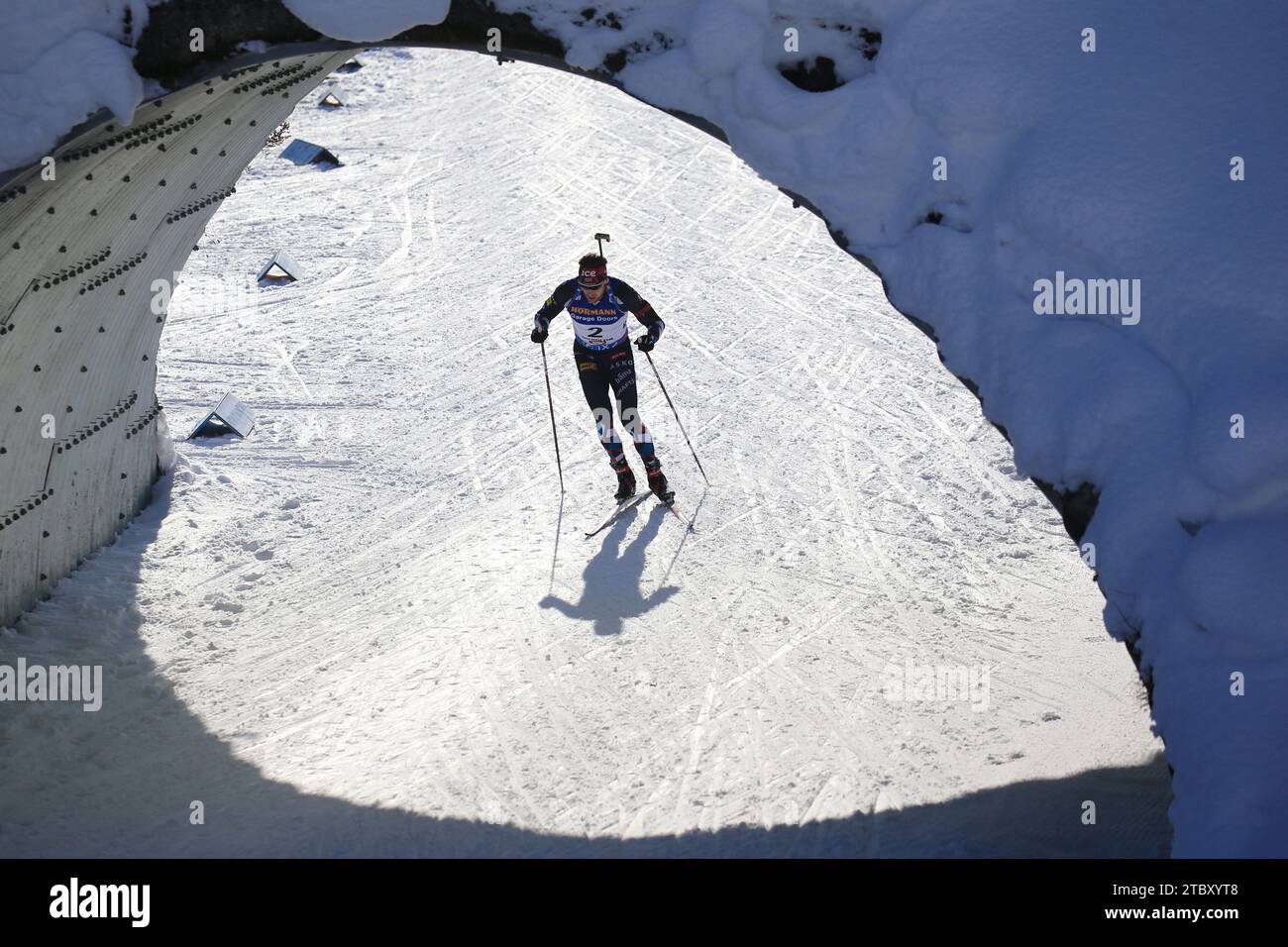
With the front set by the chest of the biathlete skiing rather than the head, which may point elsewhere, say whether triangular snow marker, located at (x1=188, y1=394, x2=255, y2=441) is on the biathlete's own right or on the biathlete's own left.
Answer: on the biathlete's own right

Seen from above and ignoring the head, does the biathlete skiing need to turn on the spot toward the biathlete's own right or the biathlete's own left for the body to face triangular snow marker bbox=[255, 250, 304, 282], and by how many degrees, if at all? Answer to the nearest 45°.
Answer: approximately 135° to the biathlete's own right

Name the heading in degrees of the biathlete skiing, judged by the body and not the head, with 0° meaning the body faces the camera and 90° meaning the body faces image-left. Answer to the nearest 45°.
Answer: approximately 0°

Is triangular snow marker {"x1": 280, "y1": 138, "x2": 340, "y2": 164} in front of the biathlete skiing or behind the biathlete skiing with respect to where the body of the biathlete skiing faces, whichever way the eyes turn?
behind
